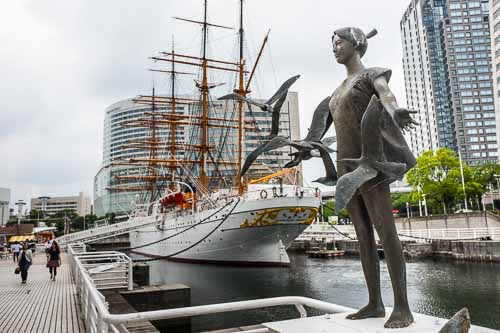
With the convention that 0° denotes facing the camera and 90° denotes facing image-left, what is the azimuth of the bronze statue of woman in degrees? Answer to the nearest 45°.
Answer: approximately 45°

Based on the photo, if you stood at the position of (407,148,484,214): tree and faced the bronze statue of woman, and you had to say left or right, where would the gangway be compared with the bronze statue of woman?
right

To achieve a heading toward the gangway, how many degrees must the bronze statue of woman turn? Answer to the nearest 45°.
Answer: approximately 90° to its right

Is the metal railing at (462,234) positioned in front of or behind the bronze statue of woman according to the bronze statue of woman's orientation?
behind

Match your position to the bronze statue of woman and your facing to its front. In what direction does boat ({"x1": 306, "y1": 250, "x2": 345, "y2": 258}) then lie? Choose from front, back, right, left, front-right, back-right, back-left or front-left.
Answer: back-right

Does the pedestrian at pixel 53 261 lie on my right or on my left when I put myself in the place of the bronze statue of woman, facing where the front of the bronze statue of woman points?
on my right

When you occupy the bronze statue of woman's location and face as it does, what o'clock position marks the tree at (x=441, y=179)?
The tree is roughly at 5 o'clock from the bronze statue of woman.
